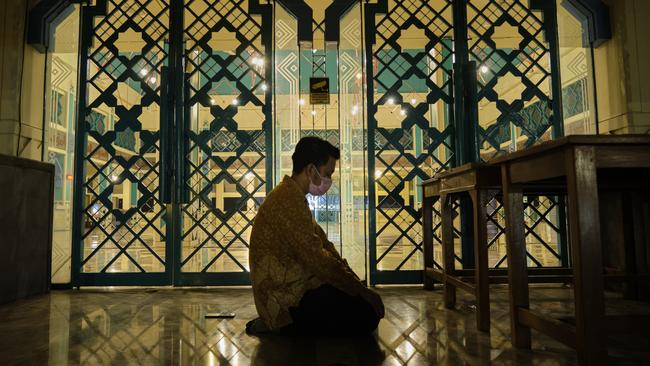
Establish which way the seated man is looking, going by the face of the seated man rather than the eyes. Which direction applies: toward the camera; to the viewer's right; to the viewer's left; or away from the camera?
to the viewer's right

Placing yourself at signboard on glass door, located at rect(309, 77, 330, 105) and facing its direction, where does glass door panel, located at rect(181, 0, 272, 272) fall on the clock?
The glass door panel is roughly at 3 o'clock from the signboard on glass door.

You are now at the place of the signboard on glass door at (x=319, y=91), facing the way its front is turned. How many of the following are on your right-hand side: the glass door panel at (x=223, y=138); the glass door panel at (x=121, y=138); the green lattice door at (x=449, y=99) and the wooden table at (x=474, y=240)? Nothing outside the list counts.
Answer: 2

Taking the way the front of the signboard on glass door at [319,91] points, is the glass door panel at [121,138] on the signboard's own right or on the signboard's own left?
on the signboard's own right

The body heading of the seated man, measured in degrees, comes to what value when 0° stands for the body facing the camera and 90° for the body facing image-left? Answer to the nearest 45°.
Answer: approximately 270°

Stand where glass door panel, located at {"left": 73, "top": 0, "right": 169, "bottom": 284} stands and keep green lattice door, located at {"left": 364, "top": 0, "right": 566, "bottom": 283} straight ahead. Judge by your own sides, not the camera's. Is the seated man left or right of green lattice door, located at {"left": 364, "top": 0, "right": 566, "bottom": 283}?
right

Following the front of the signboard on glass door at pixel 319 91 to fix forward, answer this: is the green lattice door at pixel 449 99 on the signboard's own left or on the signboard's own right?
on the signboard's own left

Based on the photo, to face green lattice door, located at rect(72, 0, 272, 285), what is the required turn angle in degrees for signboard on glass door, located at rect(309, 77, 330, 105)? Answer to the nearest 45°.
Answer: approximately 90° to its right

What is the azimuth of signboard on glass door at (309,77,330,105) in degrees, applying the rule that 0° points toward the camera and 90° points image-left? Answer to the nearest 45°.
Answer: approximately 0°

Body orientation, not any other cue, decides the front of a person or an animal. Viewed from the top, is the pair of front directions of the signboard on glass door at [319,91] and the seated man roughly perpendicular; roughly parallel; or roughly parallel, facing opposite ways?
roughly perpendicular
